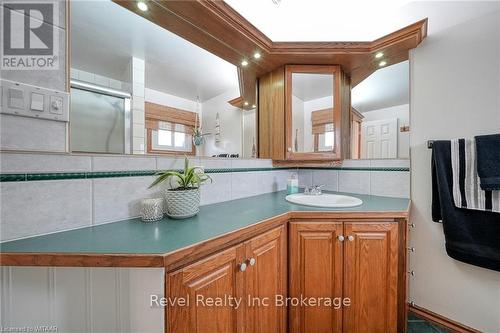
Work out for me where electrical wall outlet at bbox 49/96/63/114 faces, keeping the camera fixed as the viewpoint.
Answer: facing the viewer

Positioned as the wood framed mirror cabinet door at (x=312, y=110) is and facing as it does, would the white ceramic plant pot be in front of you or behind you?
in front

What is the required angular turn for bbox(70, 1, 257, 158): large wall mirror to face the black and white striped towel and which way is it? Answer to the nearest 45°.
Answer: approximately 45° to its left

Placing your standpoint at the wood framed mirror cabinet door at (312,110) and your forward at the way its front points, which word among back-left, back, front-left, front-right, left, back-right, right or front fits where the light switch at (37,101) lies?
front-right

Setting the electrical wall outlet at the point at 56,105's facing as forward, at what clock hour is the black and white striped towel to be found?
The black and white striped towel is roughly at 10 o'clock from the electrical wall outlet.

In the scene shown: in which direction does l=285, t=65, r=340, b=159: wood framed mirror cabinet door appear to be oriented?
toward the camera

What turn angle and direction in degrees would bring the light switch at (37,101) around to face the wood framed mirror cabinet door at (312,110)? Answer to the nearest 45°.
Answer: approximately 90° to its left

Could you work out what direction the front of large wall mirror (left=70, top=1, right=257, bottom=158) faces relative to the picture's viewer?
facing the viewer and to the right of the viewer

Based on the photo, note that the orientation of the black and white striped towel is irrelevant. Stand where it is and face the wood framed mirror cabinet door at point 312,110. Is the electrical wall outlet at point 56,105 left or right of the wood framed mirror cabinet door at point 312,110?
left

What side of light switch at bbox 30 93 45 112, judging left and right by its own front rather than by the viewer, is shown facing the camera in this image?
front

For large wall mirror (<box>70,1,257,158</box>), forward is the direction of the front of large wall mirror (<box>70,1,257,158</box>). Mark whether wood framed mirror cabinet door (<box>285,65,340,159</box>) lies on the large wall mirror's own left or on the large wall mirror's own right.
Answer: on the large wall mirror's own left
